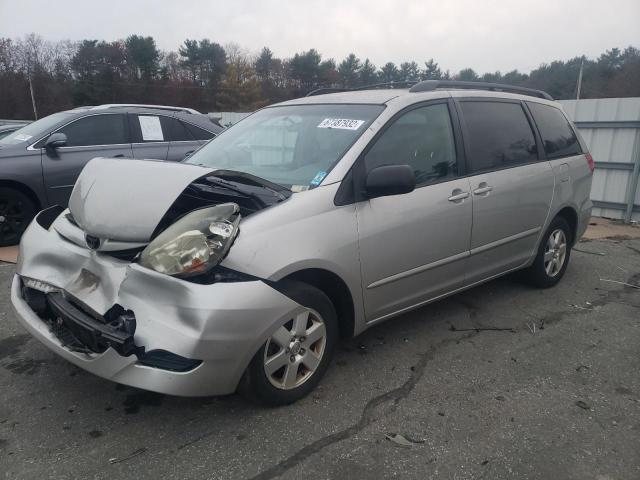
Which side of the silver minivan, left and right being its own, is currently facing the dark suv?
right

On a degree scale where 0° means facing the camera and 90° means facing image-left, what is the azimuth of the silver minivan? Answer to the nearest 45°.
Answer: approximately 45°

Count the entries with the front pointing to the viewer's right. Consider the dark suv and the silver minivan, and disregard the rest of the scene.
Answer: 0
